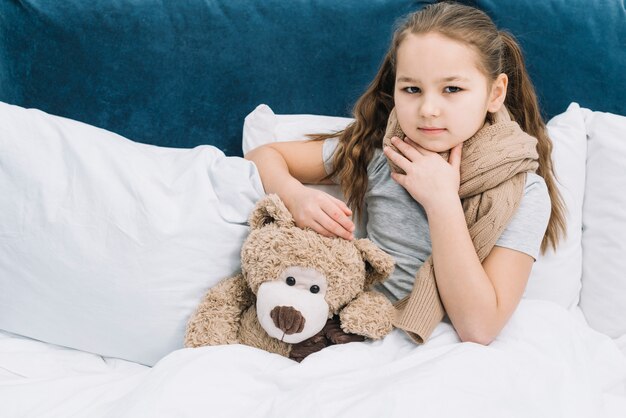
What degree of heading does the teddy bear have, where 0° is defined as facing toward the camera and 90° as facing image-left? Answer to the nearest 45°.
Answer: approximately 0°

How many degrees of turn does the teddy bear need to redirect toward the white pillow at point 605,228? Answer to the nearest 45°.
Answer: approximately 135° to its left

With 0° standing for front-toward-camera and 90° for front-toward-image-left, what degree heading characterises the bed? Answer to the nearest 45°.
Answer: approximately 0°
